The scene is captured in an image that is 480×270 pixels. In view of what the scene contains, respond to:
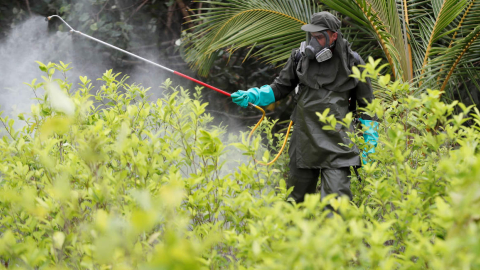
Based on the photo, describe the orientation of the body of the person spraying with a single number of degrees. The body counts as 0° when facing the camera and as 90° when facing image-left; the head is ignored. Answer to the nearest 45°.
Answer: approximately 45°
